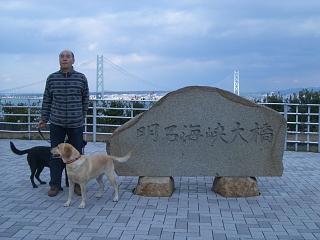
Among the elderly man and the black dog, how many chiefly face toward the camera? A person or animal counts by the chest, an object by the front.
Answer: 1

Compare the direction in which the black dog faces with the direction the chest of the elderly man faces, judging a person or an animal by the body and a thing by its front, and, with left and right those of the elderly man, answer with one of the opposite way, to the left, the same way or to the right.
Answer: to the left

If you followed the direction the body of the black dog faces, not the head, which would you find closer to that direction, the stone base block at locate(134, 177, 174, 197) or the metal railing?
the stone base block

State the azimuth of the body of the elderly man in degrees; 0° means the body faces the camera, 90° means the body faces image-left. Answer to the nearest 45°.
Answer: approximately 0°

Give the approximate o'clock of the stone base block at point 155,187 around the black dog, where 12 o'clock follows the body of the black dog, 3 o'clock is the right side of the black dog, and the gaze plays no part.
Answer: The stone base block is roughly at 1 o'clock from the black dog.

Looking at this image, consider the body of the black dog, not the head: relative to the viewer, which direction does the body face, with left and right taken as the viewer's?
facing to the right of the viewer

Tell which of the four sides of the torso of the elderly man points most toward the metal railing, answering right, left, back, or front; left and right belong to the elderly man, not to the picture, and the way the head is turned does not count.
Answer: back
